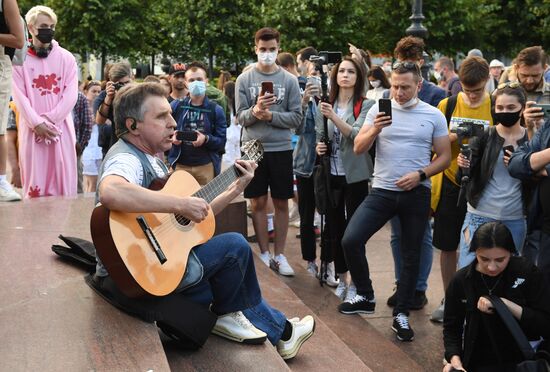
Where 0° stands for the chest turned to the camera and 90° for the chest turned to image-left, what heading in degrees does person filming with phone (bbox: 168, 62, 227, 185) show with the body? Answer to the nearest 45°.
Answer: approximately 0°

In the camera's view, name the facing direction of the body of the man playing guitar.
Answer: to the viewer's right

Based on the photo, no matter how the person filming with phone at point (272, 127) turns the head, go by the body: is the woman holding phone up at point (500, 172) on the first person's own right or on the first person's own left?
on the first person's own left

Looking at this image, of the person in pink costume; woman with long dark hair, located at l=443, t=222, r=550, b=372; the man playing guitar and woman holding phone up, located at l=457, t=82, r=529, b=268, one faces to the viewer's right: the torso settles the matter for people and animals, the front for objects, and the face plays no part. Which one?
the man playing guitar

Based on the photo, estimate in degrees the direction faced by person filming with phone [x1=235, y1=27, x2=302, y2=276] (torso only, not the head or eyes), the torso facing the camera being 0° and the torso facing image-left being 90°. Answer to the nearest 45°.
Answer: approximately 0°
